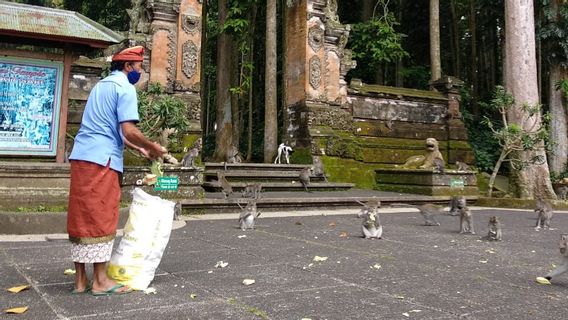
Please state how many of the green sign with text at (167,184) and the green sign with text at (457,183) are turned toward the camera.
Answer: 2

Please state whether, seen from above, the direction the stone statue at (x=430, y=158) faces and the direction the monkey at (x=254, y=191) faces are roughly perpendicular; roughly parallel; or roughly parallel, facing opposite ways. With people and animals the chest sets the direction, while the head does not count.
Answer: roughly perpendicular

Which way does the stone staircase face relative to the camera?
toward the camera

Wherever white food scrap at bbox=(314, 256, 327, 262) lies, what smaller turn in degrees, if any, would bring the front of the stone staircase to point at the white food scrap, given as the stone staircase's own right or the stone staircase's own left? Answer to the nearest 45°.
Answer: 0° — it already faces it

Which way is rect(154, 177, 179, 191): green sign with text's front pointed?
toward the camera

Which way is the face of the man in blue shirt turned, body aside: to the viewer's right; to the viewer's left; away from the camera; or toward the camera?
to the viewer's right

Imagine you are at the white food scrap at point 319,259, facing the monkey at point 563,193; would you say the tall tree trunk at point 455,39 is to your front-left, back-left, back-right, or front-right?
front-left

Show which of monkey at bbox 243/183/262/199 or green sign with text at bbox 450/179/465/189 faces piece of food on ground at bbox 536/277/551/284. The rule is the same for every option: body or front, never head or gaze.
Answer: the green sign with text

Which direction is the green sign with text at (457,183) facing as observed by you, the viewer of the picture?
facing the viewer
